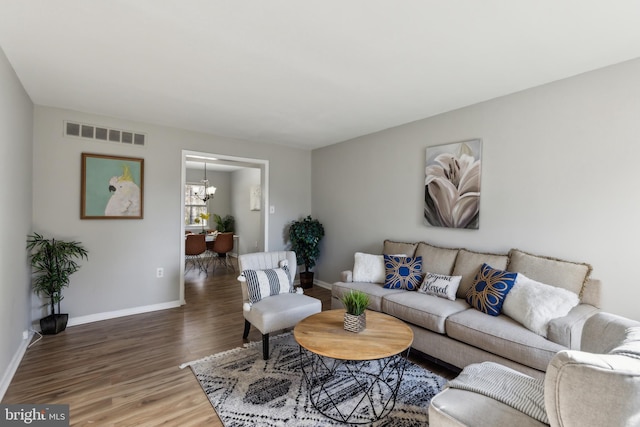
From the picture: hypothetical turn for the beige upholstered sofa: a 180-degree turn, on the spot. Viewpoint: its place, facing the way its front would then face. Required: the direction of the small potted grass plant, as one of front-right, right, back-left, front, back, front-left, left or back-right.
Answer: back

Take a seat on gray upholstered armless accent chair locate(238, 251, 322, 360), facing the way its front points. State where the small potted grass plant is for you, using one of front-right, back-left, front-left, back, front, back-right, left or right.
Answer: front

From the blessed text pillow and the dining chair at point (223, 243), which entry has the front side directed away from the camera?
the dining chair

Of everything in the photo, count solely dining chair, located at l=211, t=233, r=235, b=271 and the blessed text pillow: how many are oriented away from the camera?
1

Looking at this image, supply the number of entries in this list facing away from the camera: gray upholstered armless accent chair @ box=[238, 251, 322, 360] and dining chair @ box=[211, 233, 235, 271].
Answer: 1

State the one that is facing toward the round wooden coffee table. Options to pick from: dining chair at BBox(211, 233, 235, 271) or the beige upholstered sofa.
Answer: the beige upholstered sofa

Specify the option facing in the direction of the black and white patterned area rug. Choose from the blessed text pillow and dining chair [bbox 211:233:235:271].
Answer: the blessed text pillow

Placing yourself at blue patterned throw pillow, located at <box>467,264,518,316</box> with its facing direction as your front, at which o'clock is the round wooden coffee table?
The round wooden coffee table is roughly at 12 o'clock from the blue patterned throw pillow.

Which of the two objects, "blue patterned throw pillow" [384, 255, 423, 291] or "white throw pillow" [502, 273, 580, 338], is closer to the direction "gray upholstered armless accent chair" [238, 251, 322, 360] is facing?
the white throw pillow

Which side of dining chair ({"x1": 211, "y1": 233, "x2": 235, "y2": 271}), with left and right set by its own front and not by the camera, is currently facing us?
back

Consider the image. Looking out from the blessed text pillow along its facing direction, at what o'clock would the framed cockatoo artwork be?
The framed cockatoo artwork is roughly at 1 o'clock from the blessed text pillow.

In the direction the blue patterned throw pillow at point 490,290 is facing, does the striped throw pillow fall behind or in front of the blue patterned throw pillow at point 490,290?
in front

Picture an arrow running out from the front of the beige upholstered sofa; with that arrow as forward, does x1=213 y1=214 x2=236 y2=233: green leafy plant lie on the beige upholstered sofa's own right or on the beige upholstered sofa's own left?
on the beige upholstered sofa's own right

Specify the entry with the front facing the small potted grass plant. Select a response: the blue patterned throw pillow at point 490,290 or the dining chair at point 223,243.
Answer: the blue patterned throw pillow

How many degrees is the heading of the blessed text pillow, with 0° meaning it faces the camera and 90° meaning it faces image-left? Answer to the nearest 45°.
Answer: approximately 45°

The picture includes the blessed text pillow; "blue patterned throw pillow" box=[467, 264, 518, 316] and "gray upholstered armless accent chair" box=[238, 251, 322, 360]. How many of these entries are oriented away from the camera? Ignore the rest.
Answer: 0

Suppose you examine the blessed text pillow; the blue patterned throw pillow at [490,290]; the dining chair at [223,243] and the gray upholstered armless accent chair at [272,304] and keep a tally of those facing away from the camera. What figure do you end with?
1

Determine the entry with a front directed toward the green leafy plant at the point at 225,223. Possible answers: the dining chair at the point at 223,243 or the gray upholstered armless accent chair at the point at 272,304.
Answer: the dining chair

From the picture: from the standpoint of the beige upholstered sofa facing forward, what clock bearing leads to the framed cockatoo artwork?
The framed cockatoo artwork is roughly at 1 o'clock from the beige upholstered sofa.

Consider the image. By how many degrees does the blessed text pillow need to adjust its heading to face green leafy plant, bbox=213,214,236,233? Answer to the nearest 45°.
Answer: approximately 90° to its right
